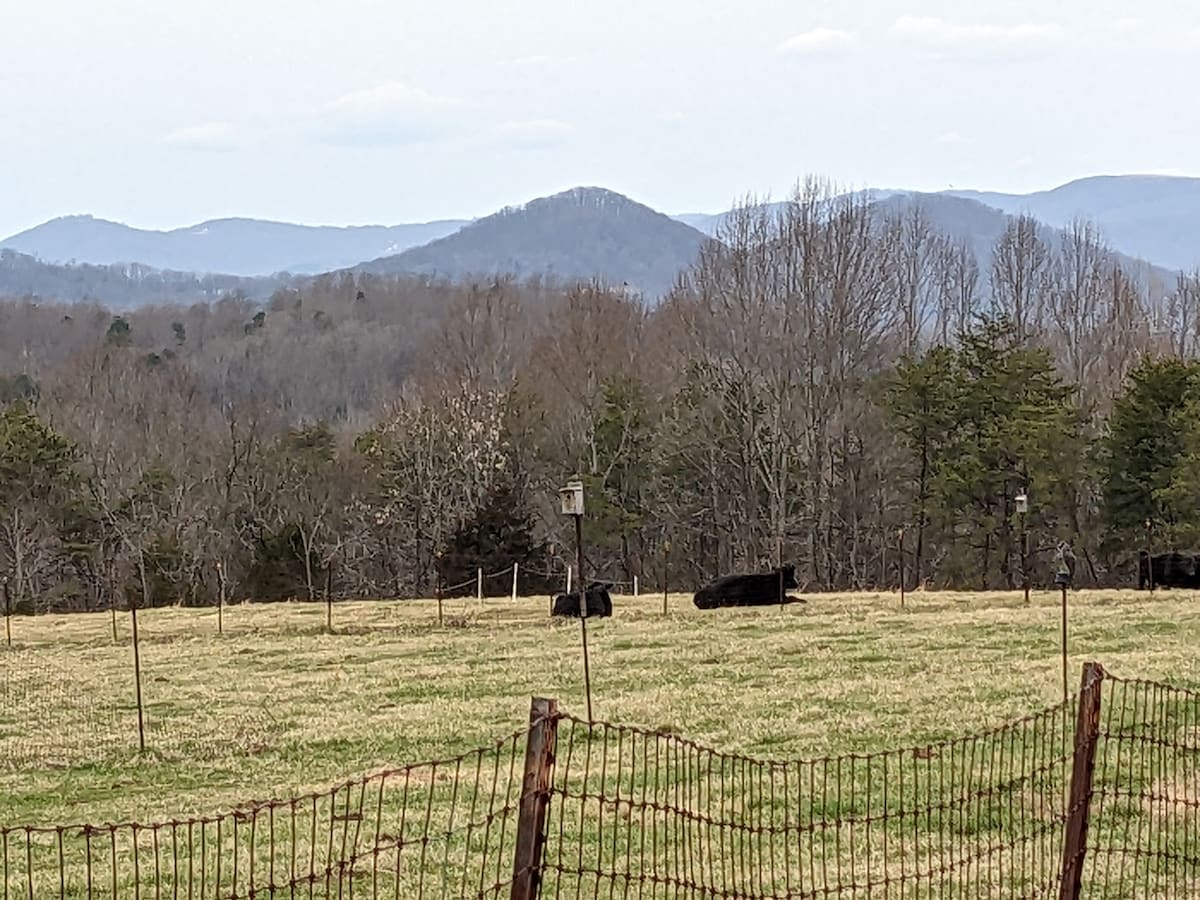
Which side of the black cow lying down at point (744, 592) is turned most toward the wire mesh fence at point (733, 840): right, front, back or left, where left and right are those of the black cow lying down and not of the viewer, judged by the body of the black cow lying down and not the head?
right

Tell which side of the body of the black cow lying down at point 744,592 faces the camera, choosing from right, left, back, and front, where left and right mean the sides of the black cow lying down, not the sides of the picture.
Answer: right

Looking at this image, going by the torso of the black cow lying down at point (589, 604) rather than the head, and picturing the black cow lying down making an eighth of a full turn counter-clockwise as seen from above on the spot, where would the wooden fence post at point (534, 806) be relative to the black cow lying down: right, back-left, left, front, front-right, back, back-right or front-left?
back-right

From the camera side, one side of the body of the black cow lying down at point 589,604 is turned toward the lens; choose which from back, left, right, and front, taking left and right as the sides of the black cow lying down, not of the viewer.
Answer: right

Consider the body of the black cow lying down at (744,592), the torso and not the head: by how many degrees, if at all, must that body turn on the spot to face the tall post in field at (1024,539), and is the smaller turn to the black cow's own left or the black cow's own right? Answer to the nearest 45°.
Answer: approximately 45° to the black cow's own left

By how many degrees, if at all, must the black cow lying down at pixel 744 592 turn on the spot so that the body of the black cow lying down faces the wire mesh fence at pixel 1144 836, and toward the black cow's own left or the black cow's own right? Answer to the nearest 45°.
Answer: approximately 90° to the black cow's own right
